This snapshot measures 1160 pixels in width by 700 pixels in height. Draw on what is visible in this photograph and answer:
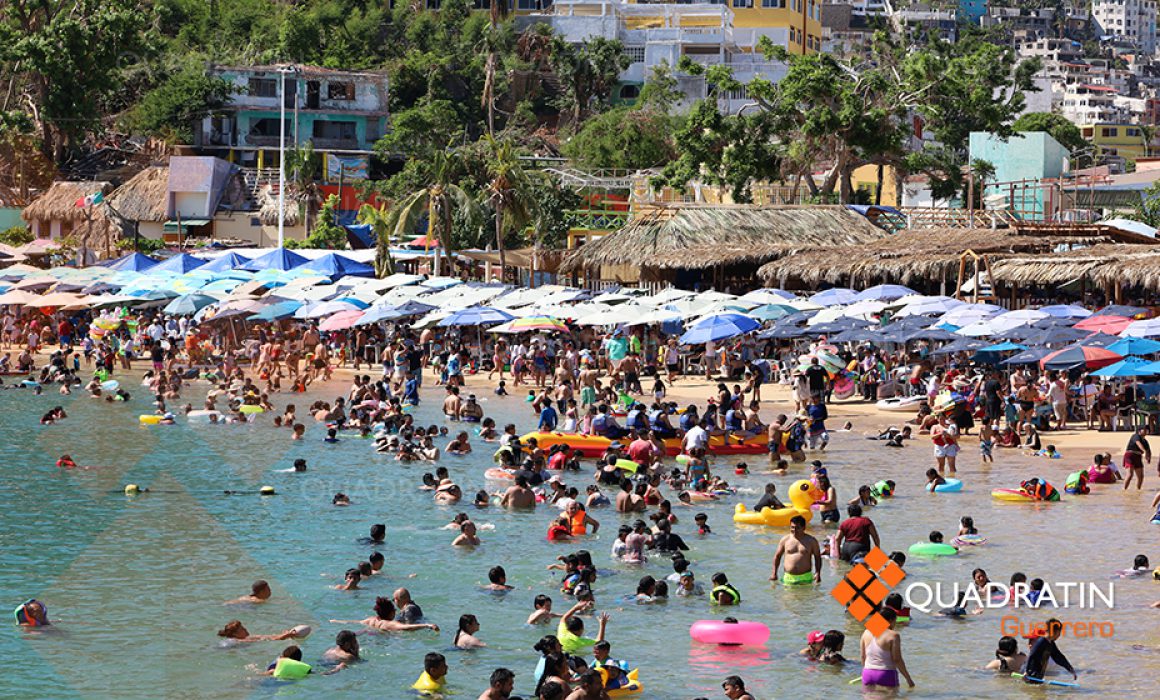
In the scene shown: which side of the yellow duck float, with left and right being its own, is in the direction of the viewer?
right

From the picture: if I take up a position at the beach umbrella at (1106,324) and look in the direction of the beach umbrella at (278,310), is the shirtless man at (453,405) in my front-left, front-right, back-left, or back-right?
front-left

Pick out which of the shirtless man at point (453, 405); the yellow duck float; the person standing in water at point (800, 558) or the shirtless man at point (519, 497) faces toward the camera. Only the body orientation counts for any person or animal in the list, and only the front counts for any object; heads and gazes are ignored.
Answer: the person standing in water

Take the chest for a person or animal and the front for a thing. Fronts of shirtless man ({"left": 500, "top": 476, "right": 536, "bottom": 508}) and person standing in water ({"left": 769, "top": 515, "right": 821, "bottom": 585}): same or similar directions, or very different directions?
very different directions

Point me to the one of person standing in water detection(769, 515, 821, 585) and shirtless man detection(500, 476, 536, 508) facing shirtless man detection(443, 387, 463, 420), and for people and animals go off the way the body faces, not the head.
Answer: shirtless man detection(500, 476, 536, 508)

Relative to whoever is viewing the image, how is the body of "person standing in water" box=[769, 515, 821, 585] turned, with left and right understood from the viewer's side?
facing the viewer

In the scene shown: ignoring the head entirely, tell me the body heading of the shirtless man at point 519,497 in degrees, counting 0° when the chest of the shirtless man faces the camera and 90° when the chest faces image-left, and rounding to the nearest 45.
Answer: approximately 180°

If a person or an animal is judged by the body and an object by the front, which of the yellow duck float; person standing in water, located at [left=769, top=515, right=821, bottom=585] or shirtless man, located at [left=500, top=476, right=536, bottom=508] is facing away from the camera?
the shirtless man

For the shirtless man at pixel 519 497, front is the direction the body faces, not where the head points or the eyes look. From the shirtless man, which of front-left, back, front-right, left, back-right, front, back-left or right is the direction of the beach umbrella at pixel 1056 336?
front-right

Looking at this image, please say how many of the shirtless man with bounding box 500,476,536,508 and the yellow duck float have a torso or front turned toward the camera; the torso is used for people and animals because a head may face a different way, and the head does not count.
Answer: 0

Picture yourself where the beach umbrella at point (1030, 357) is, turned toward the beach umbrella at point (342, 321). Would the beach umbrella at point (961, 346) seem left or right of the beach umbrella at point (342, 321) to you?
right

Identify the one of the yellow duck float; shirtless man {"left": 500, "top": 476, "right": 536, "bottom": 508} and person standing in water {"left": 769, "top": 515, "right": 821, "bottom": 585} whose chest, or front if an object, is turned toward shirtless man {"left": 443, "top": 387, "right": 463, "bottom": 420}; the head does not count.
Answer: shirtless man {"left": 500, "top": 476, "right": 536, "bottom": 508}
